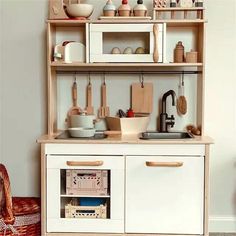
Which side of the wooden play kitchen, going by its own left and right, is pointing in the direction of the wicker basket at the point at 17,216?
right

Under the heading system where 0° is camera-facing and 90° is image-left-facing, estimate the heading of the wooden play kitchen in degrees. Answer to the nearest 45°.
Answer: approximately 0°
